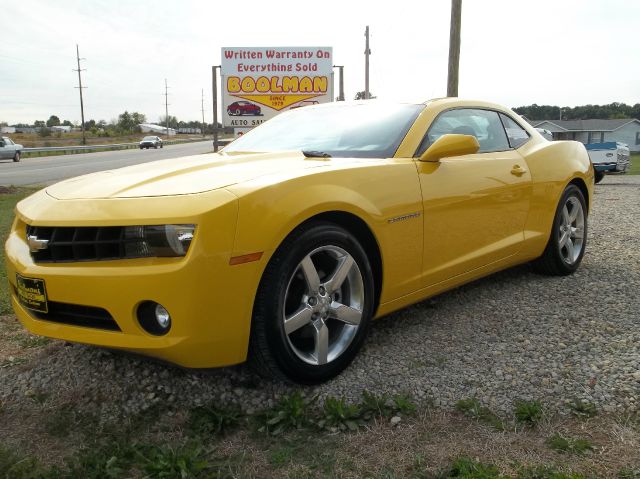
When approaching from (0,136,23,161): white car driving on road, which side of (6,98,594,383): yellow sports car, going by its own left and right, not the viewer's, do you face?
right

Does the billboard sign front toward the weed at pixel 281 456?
yes

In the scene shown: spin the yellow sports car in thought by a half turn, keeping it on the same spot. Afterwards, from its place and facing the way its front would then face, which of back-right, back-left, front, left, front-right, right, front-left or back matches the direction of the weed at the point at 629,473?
right

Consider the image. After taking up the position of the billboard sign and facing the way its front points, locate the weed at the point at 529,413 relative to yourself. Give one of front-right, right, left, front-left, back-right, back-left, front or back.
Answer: front

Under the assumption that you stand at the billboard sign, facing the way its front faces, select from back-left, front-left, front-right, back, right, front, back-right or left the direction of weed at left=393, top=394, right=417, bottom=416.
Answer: front

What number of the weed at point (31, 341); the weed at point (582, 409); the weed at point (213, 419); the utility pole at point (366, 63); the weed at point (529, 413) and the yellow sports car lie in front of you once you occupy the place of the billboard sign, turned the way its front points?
5

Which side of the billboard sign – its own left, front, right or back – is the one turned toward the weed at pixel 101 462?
front

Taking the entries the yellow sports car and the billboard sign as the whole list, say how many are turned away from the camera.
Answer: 0

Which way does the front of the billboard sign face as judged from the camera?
facing the viewer

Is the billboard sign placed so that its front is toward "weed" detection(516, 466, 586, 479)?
yes

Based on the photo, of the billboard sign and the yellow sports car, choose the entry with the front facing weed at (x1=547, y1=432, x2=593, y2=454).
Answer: the billboard sign

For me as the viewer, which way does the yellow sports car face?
facing the viewer and to the left of the viewer

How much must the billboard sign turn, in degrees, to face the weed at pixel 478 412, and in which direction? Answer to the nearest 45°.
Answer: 0° — it already faces it

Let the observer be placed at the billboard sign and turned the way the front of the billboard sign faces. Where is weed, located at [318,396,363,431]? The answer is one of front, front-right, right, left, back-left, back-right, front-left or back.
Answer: front

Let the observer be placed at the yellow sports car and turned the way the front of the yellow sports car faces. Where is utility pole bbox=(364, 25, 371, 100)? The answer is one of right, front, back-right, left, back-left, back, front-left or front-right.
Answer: back-right
